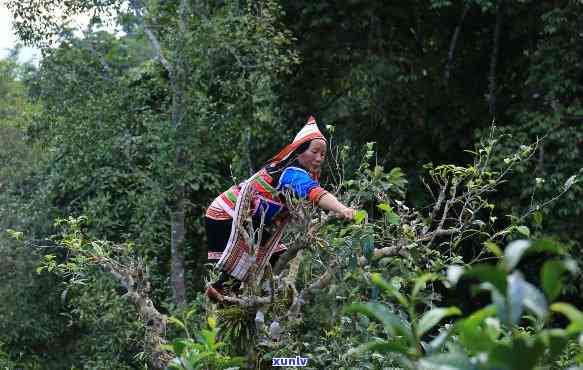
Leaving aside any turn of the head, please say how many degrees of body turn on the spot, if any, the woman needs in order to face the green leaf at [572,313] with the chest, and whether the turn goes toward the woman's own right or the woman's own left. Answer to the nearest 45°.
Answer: approximately 90° to the woman's own right

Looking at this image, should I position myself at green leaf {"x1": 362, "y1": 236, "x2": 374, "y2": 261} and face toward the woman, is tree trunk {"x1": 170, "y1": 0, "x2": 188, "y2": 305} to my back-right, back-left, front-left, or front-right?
front-right

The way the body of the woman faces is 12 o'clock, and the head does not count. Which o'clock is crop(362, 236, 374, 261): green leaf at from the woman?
The green leaf is roughly at 12 o'clock from the woman.

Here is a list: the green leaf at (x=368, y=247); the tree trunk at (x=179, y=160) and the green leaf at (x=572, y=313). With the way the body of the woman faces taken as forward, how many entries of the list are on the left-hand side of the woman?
1

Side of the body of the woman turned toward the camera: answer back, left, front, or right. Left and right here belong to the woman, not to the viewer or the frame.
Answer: right

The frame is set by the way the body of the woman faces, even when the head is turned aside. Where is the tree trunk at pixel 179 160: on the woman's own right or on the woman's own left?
on the woman's own left

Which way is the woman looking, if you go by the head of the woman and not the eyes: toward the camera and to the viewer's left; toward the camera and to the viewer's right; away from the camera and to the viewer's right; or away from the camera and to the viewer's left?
toward the camera and to the viewer's right
